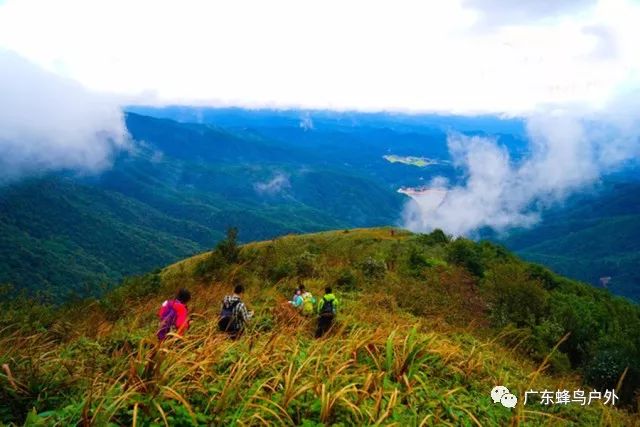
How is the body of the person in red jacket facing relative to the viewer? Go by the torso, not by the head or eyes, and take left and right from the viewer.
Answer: facing away from the viewer and to the right of the viewer

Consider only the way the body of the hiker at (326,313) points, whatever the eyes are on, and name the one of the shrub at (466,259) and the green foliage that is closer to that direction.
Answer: the shrub

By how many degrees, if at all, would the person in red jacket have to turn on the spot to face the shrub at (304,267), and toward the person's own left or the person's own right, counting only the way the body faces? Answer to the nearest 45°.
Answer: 0° — they already face it

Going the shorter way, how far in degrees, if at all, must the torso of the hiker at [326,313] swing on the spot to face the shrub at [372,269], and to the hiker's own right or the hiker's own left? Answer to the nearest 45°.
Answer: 0° — they already face it

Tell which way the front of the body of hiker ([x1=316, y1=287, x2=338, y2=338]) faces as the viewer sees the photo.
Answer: away from the camera
